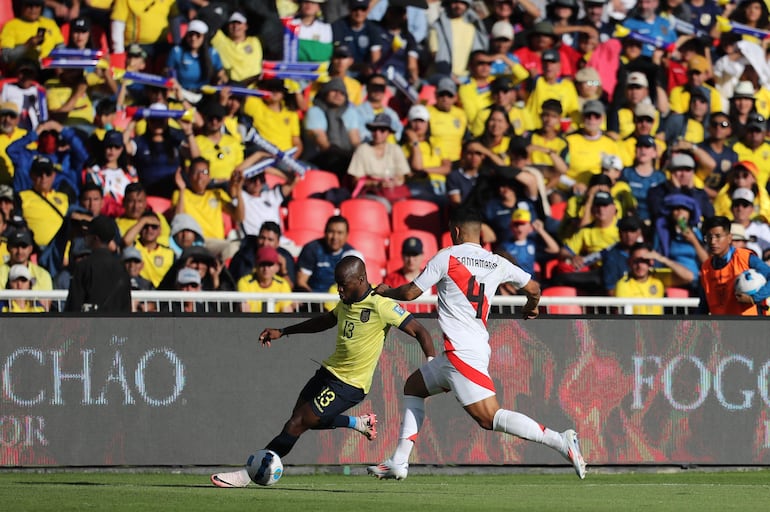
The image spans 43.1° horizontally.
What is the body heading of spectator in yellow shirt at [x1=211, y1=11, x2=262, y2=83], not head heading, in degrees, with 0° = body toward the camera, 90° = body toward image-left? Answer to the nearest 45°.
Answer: approximately 0°

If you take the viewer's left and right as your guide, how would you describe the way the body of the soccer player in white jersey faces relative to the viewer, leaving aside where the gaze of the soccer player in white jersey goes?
facing away from the viewer and to the left of the viewer

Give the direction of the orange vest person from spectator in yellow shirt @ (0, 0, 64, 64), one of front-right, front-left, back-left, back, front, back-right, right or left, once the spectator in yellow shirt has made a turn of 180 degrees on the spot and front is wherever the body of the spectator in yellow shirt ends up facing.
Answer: back-right

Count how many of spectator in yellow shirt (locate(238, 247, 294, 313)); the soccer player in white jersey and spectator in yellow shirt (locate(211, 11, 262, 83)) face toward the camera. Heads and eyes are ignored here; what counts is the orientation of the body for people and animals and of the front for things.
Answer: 2

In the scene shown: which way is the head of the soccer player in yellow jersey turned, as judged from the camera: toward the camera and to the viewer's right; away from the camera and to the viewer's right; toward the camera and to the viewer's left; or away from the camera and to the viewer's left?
toward the camera and to the viewer's left
